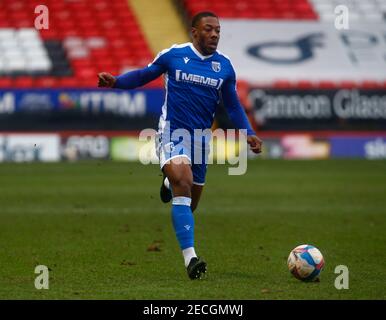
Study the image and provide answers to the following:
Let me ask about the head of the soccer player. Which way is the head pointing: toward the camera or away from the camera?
toward the camera

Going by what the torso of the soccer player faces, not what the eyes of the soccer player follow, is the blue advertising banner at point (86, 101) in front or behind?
behind

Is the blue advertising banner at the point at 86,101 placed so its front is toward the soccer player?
yes

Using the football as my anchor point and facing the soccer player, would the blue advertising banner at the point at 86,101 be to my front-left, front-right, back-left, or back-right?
front-right

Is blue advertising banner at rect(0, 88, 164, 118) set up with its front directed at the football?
yes

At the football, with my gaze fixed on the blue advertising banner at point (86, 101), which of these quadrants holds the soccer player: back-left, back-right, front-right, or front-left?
front-left

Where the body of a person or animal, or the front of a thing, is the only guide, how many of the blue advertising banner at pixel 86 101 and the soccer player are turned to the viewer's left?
0

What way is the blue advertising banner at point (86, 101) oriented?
toward the camera
